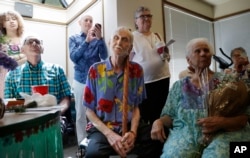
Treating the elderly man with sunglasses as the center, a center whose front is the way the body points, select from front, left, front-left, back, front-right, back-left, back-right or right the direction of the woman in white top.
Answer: left

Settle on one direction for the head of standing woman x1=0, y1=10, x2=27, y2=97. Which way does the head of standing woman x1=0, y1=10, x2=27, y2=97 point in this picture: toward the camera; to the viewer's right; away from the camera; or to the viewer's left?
toward the camera

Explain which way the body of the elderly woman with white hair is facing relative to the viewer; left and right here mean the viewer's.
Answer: facing the viewer

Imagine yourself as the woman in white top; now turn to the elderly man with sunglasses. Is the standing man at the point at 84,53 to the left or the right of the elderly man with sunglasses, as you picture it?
right

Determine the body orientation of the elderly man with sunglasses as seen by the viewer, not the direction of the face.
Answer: toward the camera

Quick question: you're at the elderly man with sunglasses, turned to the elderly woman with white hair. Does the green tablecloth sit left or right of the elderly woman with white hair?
right

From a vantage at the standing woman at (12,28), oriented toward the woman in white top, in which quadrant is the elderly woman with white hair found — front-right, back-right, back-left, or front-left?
front-right

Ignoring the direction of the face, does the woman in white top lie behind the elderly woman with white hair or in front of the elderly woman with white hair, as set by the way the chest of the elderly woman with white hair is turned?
behind

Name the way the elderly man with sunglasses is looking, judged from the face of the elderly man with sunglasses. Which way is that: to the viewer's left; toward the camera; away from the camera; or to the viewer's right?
toward the camera

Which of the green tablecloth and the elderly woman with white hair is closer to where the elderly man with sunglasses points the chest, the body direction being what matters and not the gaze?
the green tablecloth

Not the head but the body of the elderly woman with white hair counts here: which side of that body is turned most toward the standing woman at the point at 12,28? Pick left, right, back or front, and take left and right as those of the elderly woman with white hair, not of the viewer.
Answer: right

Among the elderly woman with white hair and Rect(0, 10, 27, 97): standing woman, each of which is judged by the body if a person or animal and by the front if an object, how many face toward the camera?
2

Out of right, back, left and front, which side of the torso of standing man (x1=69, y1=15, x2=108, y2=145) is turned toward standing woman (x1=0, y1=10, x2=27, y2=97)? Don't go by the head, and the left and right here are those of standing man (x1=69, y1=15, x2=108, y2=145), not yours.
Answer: right

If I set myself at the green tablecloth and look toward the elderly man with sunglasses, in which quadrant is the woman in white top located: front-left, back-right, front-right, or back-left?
front-right

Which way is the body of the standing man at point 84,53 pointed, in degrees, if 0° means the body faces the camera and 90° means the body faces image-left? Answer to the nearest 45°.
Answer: approximately 315°

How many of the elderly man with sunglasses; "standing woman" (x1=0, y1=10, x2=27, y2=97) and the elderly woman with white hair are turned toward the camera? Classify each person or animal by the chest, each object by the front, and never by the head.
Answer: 3

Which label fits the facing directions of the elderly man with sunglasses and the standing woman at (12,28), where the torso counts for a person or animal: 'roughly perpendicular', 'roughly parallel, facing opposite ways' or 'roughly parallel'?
roughly parallel

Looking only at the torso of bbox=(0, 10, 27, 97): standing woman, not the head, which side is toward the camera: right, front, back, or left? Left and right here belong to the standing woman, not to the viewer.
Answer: front
